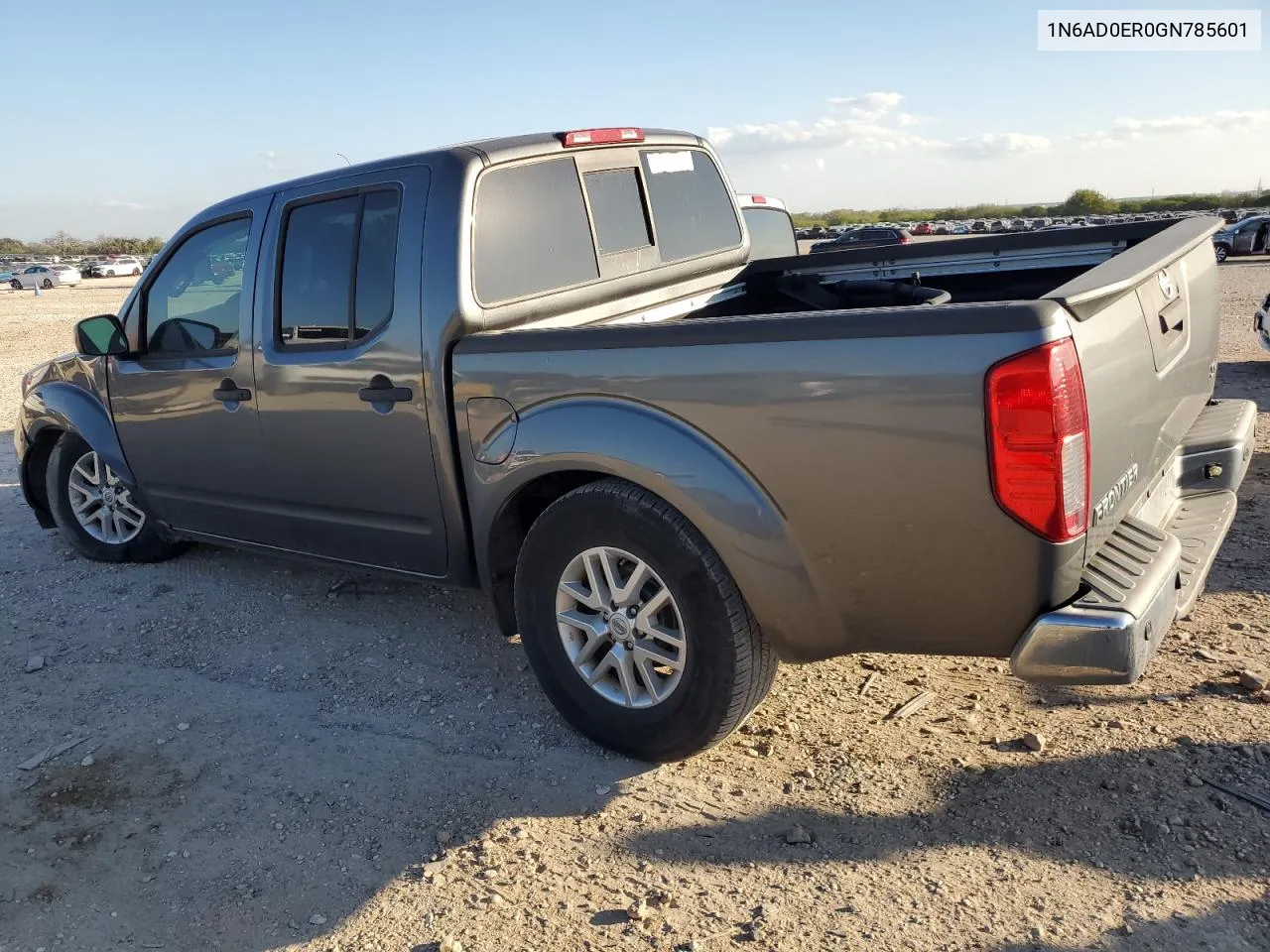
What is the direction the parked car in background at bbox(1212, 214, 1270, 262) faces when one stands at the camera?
facing to the left of the viewer

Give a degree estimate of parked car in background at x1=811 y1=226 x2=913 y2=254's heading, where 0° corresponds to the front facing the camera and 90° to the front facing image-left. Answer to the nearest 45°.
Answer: approximately 90°

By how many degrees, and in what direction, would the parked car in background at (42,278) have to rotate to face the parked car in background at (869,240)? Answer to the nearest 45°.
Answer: approximately 135° to its left

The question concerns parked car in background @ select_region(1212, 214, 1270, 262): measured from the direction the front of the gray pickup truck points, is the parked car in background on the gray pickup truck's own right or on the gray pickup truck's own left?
on the gray pickup truck's own right

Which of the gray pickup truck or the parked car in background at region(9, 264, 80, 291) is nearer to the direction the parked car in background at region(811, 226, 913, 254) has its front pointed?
the parked car in background

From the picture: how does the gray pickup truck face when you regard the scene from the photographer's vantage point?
facing away from the viewer and to the left of the viewer

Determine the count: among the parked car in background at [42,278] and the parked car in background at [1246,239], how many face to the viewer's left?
2

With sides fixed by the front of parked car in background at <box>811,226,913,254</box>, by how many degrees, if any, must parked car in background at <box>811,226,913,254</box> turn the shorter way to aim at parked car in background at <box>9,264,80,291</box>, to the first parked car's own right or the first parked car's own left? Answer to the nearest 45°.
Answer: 0° — it already faces it

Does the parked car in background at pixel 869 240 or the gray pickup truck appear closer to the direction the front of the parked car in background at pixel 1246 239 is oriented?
the parked car in background

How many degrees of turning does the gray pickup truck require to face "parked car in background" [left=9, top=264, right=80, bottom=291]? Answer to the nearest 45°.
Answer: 0° — it already faces it

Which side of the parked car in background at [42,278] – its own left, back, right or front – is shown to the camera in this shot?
left

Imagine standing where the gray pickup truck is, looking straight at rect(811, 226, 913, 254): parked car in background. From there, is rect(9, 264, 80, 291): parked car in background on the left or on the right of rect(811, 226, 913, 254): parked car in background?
left
